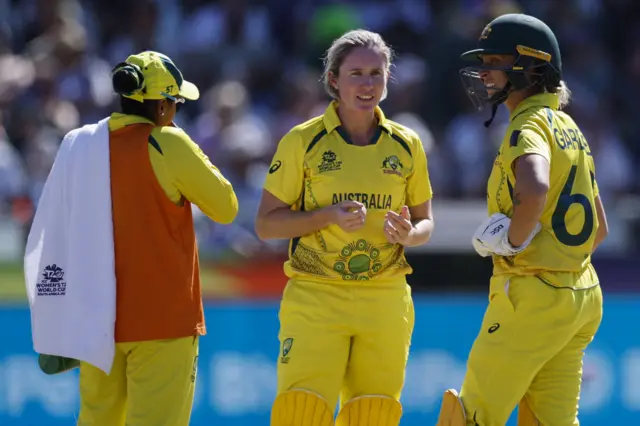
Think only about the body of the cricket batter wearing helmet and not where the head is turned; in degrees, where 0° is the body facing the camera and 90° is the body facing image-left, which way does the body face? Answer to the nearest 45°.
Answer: approximately 135°

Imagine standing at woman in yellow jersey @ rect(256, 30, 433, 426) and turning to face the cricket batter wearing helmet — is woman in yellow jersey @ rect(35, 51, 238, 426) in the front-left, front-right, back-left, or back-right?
back-right

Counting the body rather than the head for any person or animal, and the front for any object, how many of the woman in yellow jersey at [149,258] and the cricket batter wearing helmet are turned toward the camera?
0

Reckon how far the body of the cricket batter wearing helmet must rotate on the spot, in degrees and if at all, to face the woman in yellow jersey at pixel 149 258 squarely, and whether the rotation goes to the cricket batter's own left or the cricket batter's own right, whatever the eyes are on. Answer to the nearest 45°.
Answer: approximately 45° to the cricket batter's own left

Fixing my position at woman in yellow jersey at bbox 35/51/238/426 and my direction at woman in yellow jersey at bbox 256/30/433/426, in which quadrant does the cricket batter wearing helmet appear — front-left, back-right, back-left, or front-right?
front-right

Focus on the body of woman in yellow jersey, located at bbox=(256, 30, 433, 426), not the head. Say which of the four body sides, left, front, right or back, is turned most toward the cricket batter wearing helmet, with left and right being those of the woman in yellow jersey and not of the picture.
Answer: left

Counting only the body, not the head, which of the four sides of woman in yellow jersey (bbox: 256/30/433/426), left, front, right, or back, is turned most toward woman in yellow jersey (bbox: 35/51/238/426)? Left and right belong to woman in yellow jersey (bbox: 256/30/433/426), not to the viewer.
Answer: right

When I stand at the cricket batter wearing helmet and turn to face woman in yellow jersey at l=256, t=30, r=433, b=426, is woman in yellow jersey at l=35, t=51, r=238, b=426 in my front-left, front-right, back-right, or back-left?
front-left

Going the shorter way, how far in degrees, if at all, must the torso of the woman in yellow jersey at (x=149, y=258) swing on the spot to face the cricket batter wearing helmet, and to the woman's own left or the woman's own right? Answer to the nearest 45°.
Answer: approximately 45° to the woman's own right

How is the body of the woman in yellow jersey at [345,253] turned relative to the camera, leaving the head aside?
toward the camera

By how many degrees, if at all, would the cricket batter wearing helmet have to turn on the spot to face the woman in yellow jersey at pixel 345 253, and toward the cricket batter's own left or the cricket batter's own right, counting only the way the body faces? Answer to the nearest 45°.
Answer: approximately 45° to the cricket batter's own left

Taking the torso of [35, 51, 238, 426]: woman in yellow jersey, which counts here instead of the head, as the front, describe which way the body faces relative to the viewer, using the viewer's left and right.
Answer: facing away from the viewer and to the right of the viewer

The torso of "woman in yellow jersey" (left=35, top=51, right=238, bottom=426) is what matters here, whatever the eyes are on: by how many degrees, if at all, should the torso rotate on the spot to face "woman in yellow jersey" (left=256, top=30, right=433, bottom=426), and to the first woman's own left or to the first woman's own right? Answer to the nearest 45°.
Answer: approximately 45° to the first woman's own right

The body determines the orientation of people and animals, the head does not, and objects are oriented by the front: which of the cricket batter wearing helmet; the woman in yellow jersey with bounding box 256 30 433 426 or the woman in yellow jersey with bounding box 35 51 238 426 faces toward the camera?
the woman in yellow jersey with bounding box 256 30 433 426

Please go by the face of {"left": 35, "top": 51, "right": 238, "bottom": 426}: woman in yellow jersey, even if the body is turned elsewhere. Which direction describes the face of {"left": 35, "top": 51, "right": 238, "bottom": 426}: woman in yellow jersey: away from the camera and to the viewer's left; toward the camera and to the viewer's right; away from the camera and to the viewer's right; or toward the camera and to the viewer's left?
away from the camera and to the viewer's right

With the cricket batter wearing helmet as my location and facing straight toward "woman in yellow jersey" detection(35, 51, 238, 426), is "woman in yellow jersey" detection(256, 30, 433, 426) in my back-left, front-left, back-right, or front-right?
front-right
